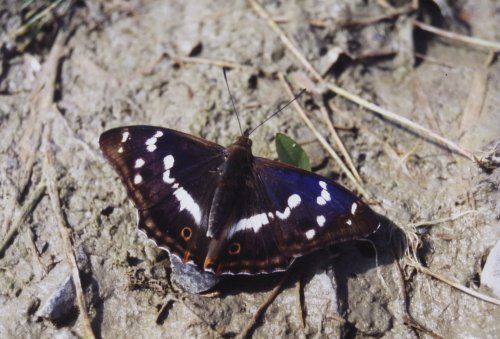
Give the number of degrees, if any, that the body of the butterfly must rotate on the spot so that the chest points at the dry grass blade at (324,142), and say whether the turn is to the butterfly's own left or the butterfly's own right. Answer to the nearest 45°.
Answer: approximately 45° to the butterfly's own right

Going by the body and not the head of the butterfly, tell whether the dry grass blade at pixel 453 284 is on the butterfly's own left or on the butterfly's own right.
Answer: on the butterfly's own right

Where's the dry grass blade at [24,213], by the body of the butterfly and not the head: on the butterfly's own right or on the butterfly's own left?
on the butterfly's own left

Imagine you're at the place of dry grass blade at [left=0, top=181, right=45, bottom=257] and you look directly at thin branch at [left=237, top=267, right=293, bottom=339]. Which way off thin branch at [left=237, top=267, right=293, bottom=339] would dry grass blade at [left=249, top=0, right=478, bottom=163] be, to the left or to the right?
left

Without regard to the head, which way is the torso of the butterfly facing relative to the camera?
away from the camera

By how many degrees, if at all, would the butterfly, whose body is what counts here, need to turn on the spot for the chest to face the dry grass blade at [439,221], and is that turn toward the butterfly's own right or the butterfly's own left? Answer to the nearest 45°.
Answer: approximately 90° to the butterfly's own right

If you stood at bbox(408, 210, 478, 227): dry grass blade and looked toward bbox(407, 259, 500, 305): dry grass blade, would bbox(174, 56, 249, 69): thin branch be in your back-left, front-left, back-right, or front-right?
back-right
